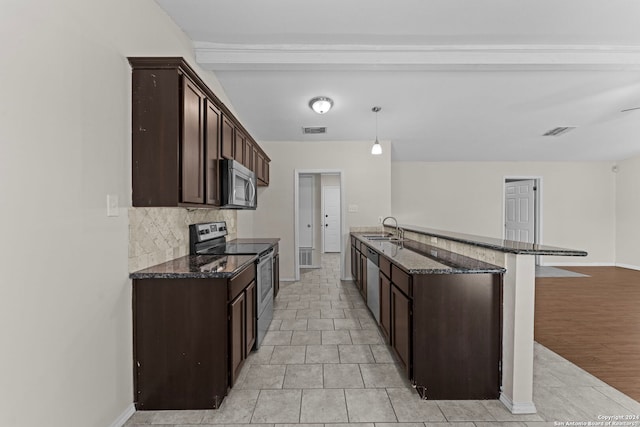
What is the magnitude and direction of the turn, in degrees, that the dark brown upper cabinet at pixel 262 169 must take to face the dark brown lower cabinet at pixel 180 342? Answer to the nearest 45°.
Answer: approximately 90° to its right

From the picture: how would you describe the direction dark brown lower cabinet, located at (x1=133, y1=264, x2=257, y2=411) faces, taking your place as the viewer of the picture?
facing to the right of the viewer

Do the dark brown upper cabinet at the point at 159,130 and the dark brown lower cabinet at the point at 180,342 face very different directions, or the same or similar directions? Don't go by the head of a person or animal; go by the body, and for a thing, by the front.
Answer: same or similar directions

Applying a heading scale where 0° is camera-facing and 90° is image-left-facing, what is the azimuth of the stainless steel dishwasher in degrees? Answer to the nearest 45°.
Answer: approximately 90°

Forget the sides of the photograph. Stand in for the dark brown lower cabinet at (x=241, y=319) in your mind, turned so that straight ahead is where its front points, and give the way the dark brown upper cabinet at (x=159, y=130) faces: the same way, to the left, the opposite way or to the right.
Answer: the same way

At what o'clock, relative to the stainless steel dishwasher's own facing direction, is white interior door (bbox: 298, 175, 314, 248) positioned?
The white interior door is roughly at 2 o'clock from the stainless steel dishwasher.

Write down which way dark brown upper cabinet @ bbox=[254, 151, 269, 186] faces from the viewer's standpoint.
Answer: facing to the right of the viewer

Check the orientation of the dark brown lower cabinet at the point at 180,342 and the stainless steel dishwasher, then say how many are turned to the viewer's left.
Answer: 1

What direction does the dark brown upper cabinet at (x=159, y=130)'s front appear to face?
to the viewer's right

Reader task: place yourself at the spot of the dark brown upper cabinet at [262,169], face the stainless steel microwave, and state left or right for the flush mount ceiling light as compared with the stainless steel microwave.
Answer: left

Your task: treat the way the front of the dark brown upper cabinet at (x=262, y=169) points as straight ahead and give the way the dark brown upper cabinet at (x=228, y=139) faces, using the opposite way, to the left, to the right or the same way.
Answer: the same way

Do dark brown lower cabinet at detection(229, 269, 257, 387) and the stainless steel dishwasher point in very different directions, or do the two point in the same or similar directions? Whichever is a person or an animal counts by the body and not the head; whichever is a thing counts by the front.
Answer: very different directions

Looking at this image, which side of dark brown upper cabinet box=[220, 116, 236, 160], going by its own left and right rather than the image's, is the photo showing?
right

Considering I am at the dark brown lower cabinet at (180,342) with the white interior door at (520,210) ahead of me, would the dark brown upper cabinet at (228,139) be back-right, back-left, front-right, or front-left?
front-left
